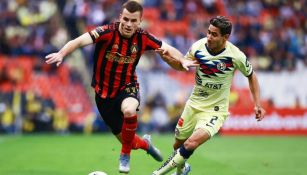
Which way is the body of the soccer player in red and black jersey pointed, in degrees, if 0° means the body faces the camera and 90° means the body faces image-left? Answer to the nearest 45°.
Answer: approximately 0°

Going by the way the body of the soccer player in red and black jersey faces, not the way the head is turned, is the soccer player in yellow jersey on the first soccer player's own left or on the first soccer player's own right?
on the first soccer player's own left
